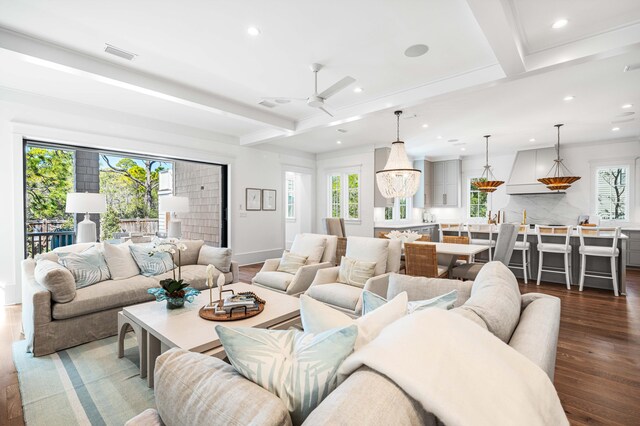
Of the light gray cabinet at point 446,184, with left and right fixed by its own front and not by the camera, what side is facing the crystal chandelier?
front

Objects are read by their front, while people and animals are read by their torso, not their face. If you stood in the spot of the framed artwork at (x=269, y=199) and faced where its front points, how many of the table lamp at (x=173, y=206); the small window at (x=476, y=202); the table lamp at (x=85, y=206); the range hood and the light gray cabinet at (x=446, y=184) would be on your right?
2

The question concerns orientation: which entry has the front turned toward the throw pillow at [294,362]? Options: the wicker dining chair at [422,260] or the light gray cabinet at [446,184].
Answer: the light gray cabinet

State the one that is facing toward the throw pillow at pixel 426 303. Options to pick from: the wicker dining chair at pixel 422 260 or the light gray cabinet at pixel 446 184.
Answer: the light gray cabinet

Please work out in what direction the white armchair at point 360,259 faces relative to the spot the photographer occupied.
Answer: facing the viewer and to the left of the viewer

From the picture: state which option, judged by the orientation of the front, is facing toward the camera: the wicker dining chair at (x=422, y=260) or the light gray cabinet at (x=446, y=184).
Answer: the light gray cabinet

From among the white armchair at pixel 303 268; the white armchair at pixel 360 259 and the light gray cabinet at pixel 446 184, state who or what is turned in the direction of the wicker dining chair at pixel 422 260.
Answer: the light gray cabinet

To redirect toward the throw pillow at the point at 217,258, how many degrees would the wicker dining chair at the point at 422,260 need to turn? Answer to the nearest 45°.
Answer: approximately 135° to its left

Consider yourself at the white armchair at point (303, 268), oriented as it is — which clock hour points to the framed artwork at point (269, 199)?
The framed artwork is roughly at 4 o'clock from the white armchair.

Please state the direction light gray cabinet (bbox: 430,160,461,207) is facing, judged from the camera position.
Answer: facing the viewer

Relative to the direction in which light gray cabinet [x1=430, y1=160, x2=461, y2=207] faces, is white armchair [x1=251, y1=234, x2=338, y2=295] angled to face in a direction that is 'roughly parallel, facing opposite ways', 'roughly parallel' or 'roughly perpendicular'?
roughly parallel

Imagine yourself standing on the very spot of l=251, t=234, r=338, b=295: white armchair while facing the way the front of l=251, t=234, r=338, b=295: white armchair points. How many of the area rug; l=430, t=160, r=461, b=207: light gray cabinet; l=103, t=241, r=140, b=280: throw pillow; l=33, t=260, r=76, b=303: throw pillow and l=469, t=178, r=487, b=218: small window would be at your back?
2

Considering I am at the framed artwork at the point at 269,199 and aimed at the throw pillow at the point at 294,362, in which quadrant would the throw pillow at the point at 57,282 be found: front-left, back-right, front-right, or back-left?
front-right

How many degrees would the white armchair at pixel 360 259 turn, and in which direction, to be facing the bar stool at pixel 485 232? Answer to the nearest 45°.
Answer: approximately 180°

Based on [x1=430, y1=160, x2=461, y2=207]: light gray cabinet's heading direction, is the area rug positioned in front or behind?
in front

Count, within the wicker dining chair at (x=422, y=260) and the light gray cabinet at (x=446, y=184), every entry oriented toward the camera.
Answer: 1

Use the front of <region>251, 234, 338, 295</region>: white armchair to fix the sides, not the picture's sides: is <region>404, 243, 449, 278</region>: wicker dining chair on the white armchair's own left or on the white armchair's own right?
on the white armchair's own left

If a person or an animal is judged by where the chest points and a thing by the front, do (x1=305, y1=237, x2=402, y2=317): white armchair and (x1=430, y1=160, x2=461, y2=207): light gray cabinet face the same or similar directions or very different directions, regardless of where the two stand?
same or similar directions

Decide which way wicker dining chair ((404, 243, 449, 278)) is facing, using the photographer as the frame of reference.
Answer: facing away from the viewer and to the right of the viewer
